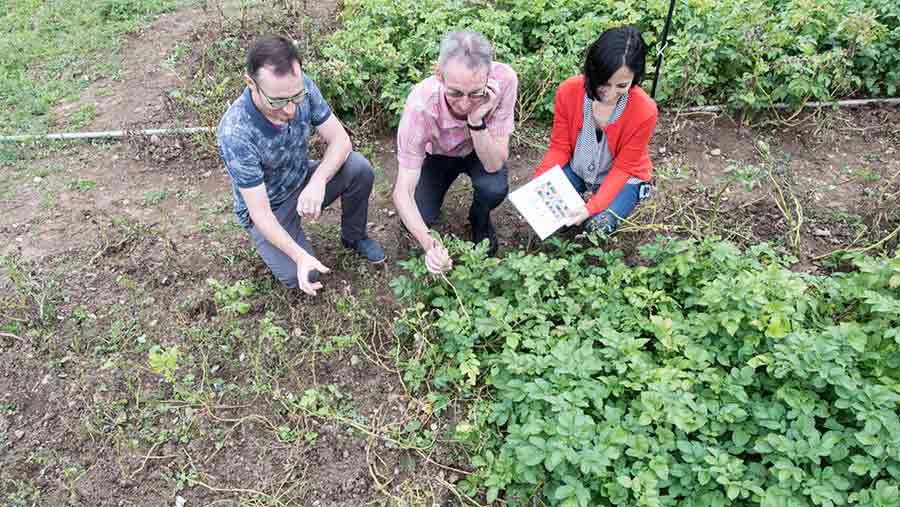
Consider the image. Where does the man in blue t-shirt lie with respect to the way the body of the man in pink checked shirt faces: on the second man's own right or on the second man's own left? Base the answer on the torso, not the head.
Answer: on the second man's own right

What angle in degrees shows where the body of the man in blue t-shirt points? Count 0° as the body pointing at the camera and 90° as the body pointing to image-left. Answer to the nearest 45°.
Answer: approximately 315°

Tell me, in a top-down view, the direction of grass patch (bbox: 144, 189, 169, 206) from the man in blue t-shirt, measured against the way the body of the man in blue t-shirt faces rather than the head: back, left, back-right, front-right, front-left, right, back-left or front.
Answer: back

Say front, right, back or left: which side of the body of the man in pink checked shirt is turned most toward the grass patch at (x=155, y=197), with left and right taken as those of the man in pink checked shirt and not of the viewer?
right

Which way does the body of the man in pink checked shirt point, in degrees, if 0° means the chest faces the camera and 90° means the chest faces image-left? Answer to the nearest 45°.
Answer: approximately 0°

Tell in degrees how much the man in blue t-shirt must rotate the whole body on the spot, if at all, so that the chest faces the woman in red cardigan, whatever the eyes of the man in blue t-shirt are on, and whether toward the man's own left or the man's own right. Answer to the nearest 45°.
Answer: approximately 45° to the man's own left

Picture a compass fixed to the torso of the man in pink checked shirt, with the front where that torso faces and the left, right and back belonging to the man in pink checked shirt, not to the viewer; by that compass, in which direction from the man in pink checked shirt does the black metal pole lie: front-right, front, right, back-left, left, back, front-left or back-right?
back-left
